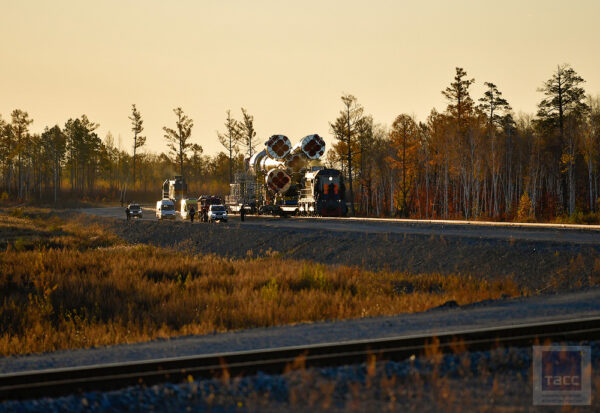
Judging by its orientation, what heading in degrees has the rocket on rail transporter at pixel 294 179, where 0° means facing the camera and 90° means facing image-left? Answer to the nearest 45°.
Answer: approximately 315°

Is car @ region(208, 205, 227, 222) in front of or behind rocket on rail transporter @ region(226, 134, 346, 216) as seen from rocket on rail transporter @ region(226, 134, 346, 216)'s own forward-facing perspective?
behind
